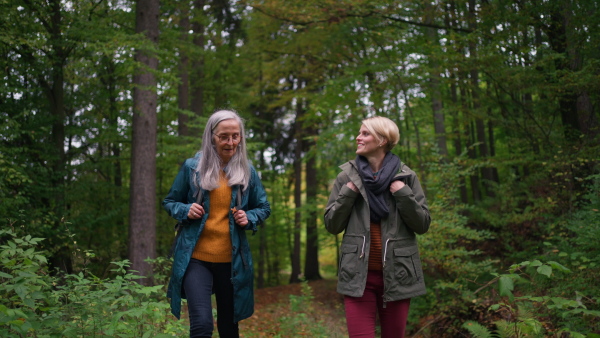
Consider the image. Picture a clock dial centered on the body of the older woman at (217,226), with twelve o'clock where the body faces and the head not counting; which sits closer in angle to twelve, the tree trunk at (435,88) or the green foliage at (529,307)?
the green foliage

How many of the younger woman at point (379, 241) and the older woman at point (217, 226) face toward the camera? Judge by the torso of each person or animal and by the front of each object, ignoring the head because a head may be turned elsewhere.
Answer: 2

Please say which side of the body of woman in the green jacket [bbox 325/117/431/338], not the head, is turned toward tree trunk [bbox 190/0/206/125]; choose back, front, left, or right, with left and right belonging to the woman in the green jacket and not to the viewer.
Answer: back

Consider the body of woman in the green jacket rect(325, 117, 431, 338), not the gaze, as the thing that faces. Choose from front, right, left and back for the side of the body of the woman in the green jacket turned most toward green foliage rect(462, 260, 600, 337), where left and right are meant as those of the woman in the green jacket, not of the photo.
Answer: left

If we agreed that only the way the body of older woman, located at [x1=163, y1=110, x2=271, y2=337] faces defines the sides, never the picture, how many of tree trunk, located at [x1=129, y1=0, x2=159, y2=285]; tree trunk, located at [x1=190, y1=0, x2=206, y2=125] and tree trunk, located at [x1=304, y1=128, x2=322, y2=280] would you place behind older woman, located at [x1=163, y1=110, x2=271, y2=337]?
3

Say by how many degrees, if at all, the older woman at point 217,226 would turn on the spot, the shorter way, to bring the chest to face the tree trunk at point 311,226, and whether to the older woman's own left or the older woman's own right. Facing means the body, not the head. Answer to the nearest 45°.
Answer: approximately 180°

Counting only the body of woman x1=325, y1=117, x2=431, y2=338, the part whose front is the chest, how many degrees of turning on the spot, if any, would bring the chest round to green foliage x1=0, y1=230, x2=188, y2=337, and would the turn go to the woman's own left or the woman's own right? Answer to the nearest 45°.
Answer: approximately 90° to the woman's own right

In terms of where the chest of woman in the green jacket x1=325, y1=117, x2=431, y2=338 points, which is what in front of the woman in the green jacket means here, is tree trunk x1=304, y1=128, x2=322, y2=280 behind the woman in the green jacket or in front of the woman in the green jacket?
behind

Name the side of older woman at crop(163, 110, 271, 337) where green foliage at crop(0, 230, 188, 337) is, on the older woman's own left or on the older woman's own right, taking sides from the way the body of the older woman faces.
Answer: on the older woman's own right

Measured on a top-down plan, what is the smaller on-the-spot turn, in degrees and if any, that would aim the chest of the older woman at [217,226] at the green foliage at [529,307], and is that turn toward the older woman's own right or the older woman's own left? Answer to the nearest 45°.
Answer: approximately 90° to the older woman's own left

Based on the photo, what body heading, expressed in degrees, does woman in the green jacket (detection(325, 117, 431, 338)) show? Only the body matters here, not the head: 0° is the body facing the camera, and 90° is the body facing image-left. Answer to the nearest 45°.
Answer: approximately 0°

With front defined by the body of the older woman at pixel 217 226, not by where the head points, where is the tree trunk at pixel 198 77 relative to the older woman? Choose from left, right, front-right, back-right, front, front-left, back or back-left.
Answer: back

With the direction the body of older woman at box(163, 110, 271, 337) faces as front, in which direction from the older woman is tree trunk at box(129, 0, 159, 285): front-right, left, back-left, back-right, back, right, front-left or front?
back
